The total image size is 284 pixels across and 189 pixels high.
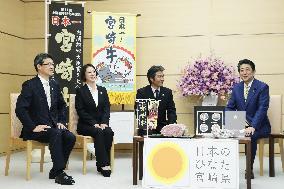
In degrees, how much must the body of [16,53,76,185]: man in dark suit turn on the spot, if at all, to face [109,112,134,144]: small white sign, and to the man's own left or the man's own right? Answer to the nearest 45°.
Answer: approximately 90° to the man's own left

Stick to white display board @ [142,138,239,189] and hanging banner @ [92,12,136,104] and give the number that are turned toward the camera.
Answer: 2

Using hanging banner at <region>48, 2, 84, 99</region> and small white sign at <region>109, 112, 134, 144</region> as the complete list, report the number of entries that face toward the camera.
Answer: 2

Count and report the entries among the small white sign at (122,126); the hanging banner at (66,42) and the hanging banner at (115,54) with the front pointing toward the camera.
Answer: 3

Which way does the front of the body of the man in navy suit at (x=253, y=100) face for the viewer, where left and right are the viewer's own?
facing the viewer and to the left of the viewer

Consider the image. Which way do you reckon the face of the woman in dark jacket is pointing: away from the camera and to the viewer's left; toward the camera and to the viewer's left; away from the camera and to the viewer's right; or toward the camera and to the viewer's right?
toward the camera and to the viewer's right

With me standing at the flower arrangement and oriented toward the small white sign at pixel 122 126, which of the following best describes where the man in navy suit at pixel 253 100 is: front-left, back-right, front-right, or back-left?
back-left

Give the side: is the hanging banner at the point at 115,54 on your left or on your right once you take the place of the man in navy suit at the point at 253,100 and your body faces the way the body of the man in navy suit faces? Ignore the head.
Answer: on your right

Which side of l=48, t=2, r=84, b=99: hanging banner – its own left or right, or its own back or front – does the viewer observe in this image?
front

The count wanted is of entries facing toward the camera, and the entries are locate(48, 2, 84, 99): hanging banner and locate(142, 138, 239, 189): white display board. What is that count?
2

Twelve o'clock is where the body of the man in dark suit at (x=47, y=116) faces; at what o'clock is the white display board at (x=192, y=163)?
The white display board is roughly at 12 o'clock from the man in dark suit.

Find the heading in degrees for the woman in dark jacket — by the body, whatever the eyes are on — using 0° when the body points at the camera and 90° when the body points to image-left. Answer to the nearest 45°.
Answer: approximately 315°

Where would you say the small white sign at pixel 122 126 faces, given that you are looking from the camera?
facing the viewer

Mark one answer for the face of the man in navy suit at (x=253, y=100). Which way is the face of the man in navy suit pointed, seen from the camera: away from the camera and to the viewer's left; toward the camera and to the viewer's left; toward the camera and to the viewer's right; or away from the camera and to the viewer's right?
toward the camera and to the viewer's left
